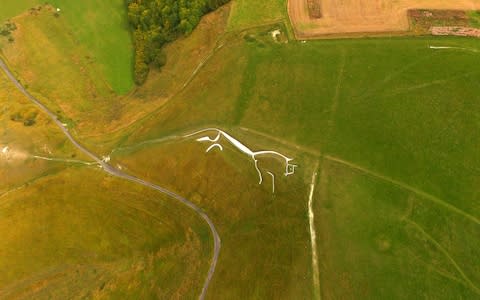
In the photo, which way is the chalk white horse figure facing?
to the viewer's right

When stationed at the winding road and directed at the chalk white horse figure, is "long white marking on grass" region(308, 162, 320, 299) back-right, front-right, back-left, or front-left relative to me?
front-right

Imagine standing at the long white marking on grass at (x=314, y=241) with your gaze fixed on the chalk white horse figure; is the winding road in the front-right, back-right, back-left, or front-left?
front-left

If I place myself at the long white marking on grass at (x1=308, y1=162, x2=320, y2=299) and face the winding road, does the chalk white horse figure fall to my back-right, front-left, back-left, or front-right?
front-right

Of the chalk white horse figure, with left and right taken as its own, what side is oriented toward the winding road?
back
